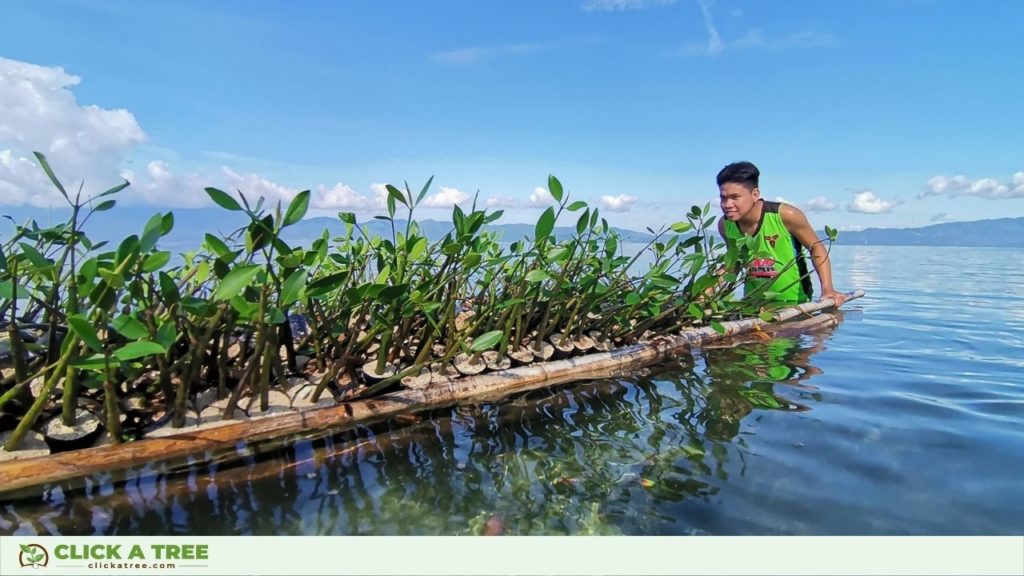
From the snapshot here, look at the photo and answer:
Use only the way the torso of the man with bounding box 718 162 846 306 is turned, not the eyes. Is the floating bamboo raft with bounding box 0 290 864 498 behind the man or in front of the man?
in front

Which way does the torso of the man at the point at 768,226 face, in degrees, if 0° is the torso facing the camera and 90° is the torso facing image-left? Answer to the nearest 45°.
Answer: approximately 45°

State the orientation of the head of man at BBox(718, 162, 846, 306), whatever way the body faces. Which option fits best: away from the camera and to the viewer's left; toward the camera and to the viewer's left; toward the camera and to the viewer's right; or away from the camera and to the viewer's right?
toward the camera and to the viewer's left
